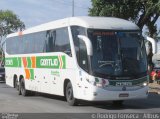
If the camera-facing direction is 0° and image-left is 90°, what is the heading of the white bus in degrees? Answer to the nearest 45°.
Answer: approximately 315°

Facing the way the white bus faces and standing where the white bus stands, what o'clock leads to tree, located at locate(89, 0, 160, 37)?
The tree is roughly at 8 o'clock from the white bus.
